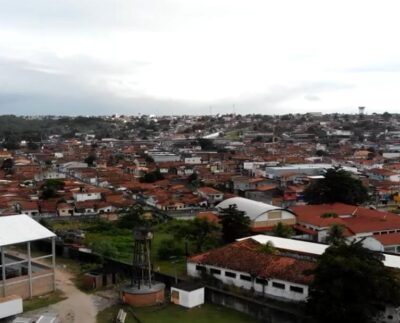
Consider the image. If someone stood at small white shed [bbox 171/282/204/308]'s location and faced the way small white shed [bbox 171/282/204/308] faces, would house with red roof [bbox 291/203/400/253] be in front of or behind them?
behind

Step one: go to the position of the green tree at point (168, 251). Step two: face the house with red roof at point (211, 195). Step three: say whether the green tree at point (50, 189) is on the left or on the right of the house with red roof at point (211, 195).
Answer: left

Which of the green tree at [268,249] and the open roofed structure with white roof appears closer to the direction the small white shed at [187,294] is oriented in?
the open roofed structure with white roof

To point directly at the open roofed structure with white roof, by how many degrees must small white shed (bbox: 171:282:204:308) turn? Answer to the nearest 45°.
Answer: approximately 45° to its right

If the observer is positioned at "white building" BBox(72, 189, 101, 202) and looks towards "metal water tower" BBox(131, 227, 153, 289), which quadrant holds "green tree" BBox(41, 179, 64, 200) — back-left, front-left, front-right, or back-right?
back-right

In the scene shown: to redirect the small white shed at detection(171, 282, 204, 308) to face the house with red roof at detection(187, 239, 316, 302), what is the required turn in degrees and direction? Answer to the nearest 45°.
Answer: approximately 135° to its left

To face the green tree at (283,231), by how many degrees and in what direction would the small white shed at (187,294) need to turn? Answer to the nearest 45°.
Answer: approximately 180°

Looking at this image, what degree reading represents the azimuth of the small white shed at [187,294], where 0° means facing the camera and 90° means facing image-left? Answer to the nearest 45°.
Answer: approximately 45°

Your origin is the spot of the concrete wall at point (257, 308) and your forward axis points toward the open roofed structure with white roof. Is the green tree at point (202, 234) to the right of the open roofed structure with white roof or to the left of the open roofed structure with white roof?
right

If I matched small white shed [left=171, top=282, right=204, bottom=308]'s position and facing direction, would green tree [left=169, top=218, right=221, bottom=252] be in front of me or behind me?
behind

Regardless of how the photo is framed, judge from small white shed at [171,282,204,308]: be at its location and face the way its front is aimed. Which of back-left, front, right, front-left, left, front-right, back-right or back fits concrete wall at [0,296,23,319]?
front-right

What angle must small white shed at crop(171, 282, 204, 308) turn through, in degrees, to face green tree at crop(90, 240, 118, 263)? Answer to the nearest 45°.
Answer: approximately 90° to its right
